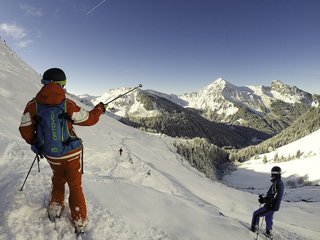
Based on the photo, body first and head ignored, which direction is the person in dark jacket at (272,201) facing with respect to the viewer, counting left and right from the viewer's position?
facing to the left of the viewer
